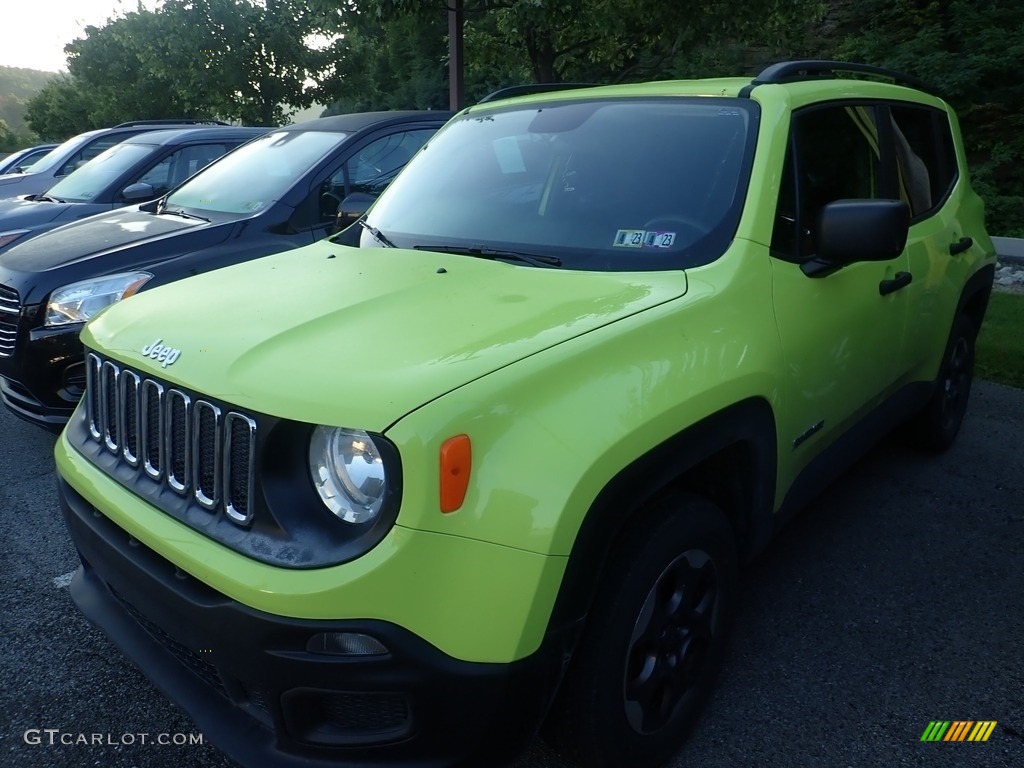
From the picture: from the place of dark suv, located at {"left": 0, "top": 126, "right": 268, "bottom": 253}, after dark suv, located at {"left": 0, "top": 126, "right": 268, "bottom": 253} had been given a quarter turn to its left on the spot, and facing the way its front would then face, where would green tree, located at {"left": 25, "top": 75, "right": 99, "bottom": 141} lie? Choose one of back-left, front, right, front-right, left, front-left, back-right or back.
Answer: back-left

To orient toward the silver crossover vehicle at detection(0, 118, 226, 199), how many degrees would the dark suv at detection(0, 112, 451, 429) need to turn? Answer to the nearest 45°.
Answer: approximately 135° to its right

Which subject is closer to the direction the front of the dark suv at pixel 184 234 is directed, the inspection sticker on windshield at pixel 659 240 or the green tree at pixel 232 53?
the inspection sticker on windshield

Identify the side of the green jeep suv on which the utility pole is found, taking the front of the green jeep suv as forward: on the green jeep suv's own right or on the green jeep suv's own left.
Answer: on the green jeep suv's own right

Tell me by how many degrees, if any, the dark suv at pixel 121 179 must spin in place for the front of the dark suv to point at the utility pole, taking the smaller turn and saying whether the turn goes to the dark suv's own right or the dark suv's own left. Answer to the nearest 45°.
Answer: approximately 135° to the dark suv's own left

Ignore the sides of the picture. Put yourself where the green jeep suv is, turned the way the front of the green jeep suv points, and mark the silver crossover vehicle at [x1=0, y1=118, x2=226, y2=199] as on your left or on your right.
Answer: on your right

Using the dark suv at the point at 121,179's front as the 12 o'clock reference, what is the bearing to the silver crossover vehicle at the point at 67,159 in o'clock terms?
The silver crossover vehicle is roughly at 4 o'clock from the dark suv.

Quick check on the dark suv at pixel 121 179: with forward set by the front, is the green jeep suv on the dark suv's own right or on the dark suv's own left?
on the dark suv's own left

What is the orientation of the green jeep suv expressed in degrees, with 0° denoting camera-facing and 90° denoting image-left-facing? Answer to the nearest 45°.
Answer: approximately 45°
